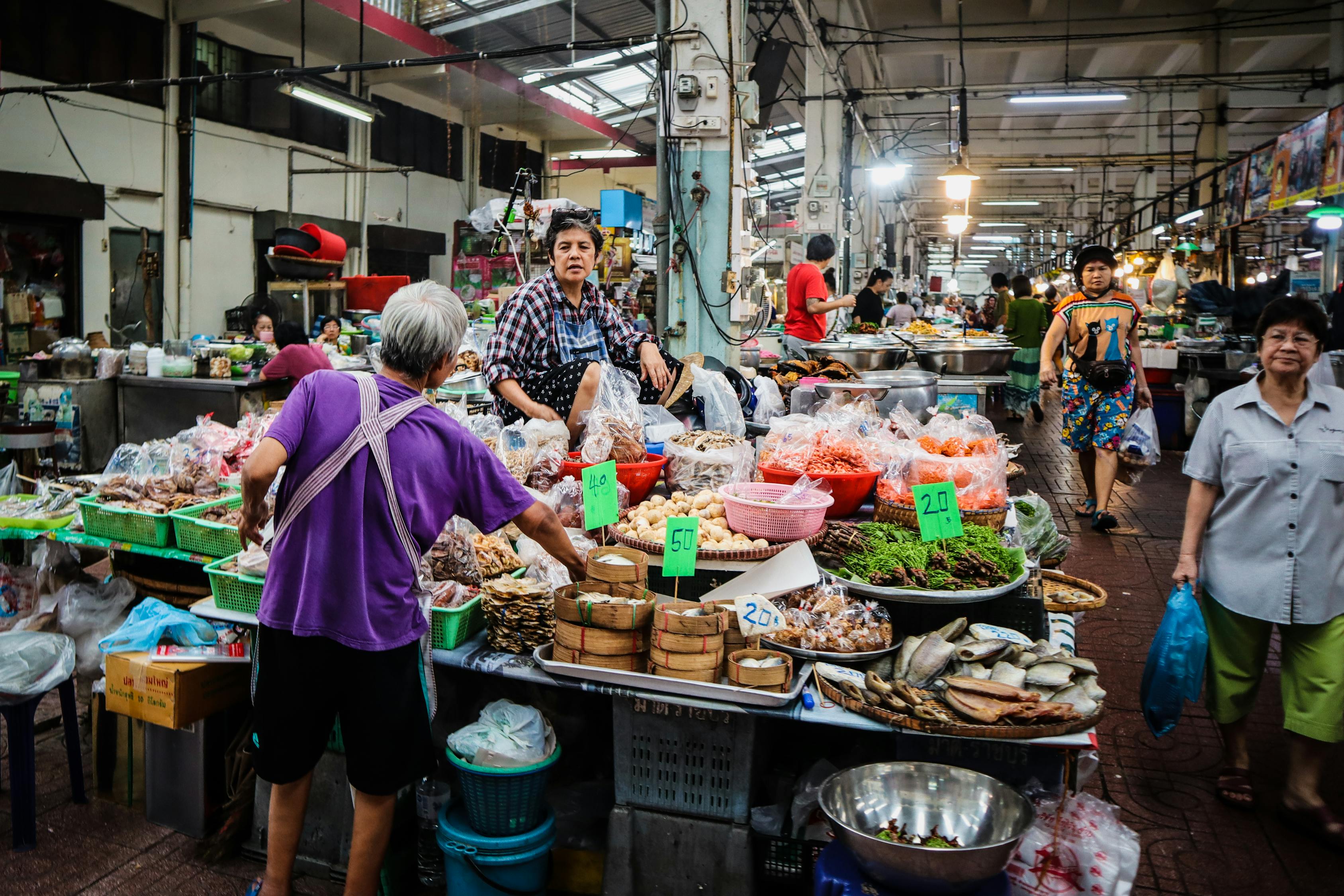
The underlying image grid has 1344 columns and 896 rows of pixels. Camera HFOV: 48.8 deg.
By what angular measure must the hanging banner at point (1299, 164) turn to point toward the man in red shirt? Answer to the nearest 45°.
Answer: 0° — it already faces them

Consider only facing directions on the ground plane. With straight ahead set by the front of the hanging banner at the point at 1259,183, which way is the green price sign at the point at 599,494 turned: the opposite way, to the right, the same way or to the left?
to the left

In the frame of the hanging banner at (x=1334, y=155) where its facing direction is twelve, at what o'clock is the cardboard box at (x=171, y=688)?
The cardboard box is roughly at 11 o'clock from the hanging banner.

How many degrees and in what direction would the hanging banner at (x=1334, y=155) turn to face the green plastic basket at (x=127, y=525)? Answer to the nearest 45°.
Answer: approximately 45° to its left

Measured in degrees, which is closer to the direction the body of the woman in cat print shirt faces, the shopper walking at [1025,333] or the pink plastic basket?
the pink plastic basket

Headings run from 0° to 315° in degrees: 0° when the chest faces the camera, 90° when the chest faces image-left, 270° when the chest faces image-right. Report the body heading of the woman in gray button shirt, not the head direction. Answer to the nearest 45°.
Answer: approximately 0°

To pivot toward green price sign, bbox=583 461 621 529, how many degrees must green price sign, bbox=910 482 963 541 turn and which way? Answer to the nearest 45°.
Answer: approximately 90° to its right
